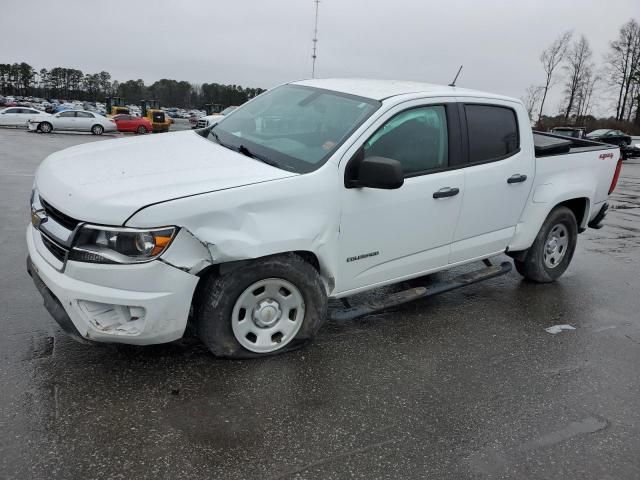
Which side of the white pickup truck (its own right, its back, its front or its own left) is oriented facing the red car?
right

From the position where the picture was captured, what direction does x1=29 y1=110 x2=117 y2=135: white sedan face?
facing to the left of the viewer

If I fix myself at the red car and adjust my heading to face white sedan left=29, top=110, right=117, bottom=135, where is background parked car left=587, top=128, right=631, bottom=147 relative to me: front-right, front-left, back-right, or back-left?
back-left

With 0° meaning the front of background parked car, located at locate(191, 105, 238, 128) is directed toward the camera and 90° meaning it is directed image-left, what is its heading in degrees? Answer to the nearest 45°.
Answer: approximately 45°

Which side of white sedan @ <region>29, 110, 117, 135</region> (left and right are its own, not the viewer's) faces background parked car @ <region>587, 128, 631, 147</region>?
back
